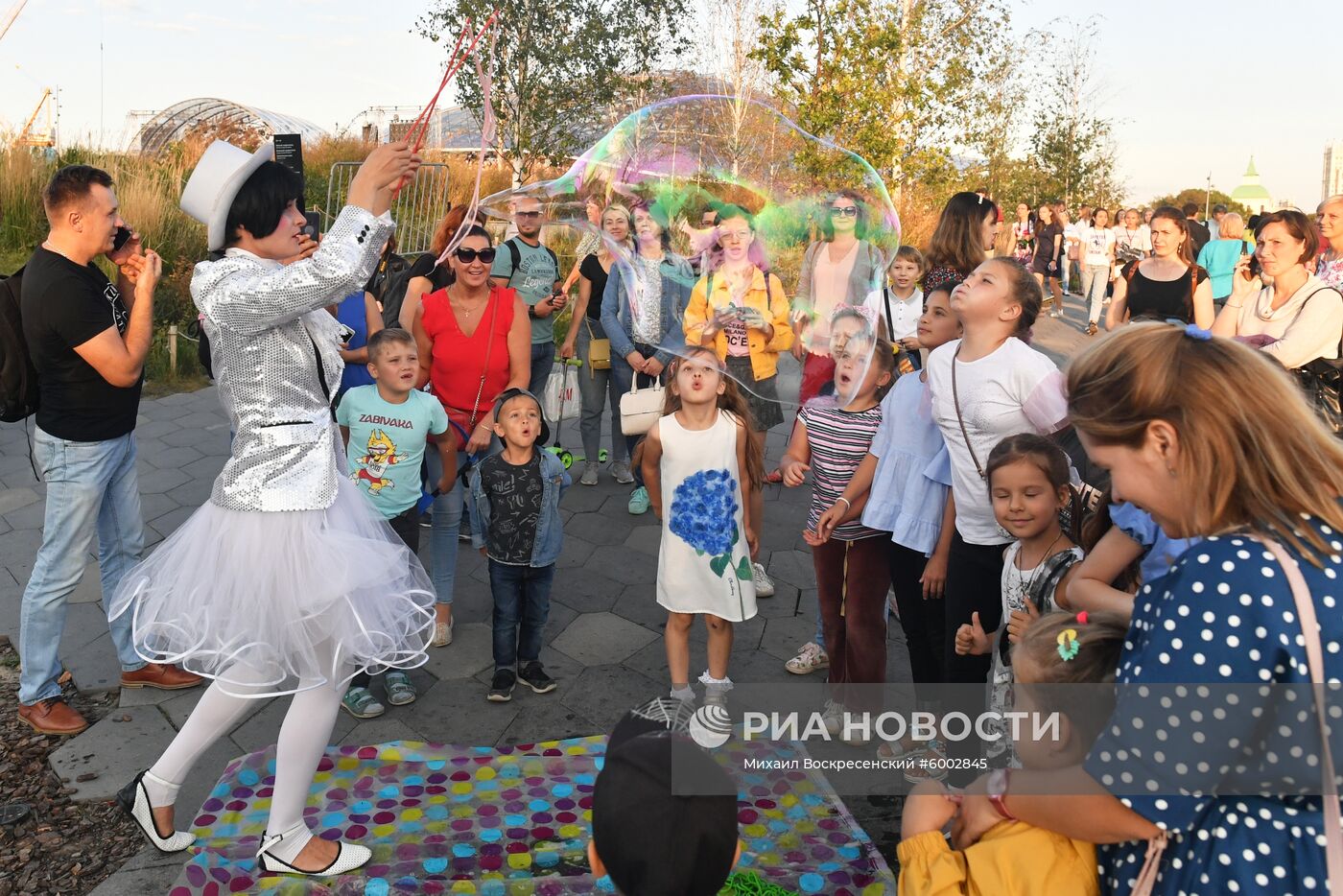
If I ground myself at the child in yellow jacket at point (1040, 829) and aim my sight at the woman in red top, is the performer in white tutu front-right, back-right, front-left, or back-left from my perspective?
front-left

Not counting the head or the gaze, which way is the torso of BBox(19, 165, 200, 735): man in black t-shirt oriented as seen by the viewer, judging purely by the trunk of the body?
to the viewer's right

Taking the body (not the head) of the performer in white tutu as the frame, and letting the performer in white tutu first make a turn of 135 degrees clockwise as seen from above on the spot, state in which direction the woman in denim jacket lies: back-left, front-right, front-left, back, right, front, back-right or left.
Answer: back

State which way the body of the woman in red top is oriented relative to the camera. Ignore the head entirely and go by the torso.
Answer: toward the camera

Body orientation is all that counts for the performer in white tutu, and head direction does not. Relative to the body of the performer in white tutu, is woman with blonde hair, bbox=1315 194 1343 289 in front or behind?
in front

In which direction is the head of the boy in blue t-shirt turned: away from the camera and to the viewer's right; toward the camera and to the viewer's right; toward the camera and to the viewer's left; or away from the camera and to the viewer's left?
toward the camera and to the viewer's right

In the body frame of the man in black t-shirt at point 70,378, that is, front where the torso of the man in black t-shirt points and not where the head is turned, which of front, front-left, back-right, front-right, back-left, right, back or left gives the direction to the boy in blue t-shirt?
front

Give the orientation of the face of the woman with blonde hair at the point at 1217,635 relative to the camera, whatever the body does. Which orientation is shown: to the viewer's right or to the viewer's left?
to the viewer's left

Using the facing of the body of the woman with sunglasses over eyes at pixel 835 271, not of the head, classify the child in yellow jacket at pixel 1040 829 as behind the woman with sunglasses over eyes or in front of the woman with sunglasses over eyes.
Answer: in front

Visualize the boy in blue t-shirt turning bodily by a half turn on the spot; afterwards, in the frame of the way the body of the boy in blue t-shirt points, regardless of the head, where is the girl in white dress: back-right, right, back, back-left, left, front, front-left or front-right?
back-right

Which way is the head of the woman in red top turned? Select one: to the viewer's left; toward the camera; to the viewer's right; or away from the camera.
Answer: toward the camera

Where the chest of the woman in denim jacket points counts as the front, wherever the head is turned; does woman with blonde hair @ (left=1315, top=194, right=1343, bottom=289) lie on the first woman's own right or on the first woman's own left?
on the first woman's own left

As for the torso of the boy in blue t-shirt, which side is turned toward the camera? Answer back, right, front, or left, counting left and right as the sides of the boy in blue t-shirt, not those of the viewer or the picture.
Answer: front
